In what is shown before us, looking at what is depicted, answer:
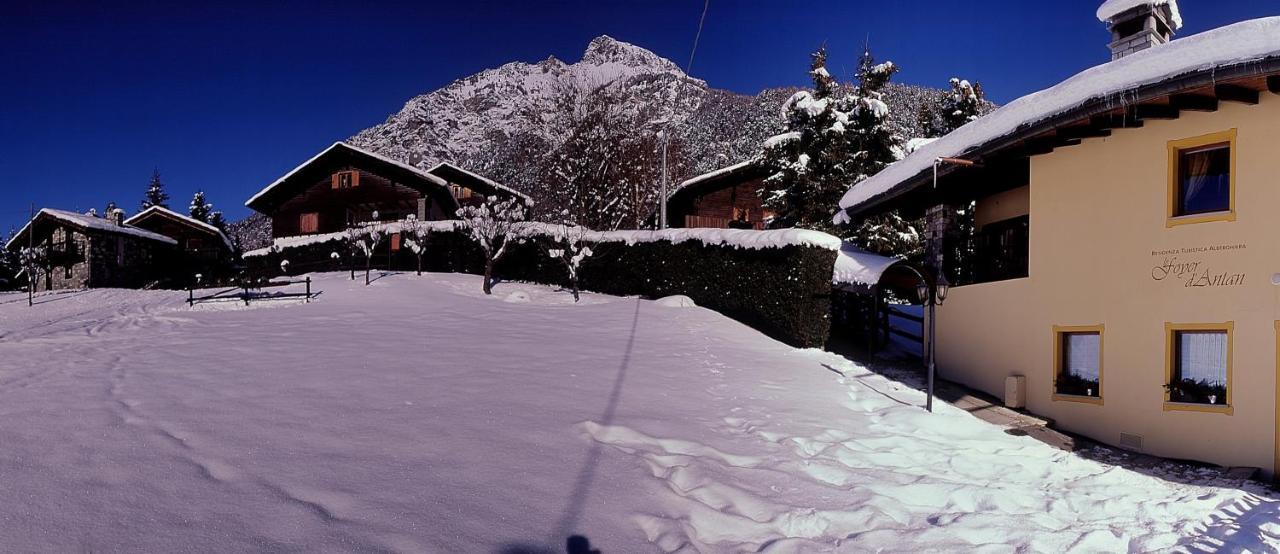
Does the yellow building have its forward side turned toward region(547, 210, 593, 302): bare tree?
no

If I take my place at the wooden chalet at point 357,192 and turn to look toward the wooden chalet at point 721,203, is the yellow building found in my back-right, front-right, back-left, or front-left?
front-right

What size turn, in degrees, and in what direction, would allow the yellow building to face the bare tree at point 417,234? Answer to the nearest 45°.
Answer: approximately 45° to its right

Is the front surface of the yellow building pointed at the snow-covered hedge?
no

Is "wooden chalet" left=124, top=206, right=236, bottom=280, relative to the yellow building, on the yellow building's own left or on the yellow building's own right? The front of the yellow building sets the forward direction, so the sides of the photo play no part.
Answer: on the yellow building's own right

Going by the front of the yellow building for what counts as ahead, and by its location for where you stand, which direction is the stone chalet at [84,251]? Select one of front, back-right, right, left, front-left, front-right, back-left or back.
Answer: front-right

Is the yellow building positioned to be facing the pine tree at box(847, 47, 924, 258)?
no

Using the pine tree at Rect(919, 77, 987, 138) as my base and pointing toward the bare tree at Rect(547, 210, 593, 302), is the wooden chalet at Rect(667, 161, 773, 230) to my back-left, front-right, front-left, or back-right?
front-right

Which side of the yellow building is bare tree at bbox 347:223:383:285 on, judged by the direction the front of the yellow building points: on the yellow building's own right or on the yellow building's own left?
on the yellow building's own right

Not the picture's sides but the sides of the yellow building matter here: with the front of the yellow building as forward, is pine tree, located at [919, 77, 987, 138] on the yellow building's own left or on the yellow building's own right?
on the yellow building's own right

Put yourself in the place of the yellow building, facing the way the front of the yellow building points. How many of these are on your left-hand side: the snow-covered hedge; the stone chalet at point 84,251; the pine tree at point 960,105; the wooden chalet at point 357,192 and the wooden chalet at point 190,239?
0

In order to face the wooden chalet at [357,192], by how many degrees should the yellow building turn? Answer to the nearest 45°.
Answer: approximately 45° to its right
